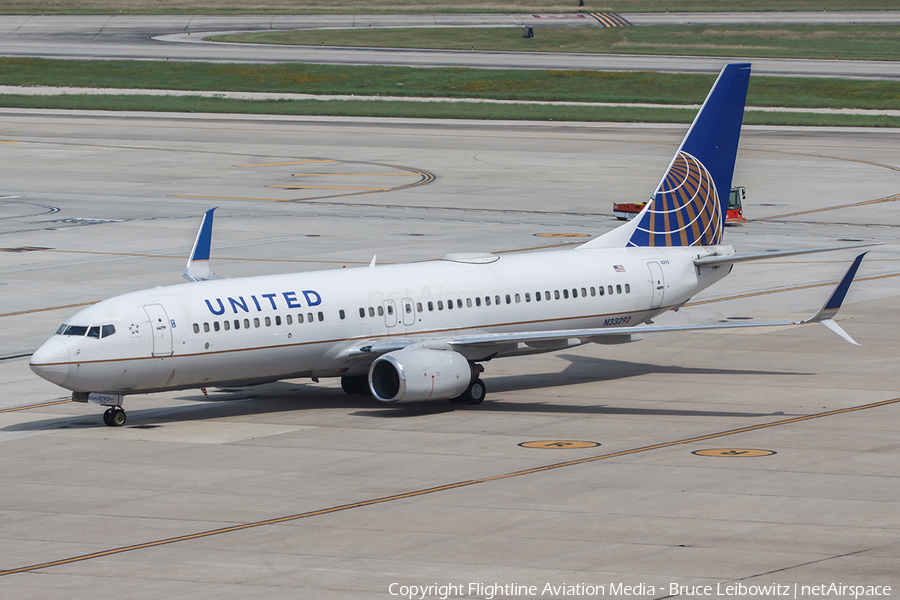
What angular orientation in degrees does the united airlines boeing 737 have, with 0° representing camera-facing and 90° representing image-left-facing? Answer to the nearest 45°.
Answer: approximately 45°
